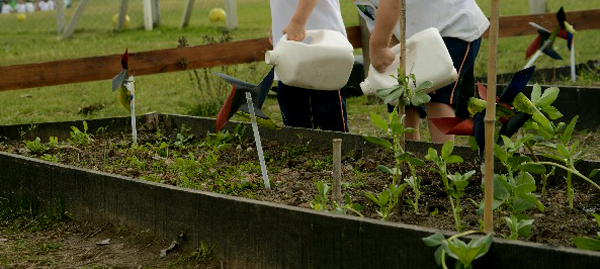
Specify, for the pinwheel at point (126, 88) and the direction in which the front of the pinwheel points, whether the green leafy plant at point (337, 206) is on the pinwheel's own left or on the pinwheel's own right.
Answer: on the pinwheel's own left

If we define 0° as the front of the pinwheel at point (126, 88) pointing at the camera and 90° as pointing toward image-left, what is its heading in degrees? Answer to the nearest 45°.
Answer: approximately 90°

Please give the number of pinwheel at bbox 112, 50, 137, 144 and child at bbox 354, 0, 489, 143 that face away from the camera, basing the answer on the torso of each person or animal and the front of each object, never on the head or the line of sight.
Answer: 0

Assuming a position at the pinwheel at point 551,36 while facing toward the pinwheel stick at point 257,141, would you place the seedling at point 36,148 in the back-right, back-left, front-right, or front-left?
front-right

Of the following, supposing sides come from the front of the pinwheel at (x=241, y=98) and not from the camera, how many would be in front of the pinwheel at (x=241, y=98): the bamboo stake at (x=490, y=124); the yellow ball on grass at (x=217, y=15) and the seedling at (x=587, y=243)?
1

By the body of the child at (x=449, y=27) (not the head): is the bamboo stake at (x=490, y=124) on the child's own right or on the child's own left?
on the child's own left

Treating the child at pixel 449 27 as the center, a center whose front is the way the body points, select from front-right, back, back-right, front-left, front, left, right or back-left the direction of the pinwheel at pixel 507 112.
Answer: left

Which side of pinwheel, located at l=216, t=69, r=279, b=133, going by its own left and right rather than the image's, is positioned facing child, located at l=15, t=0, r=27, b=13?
front
